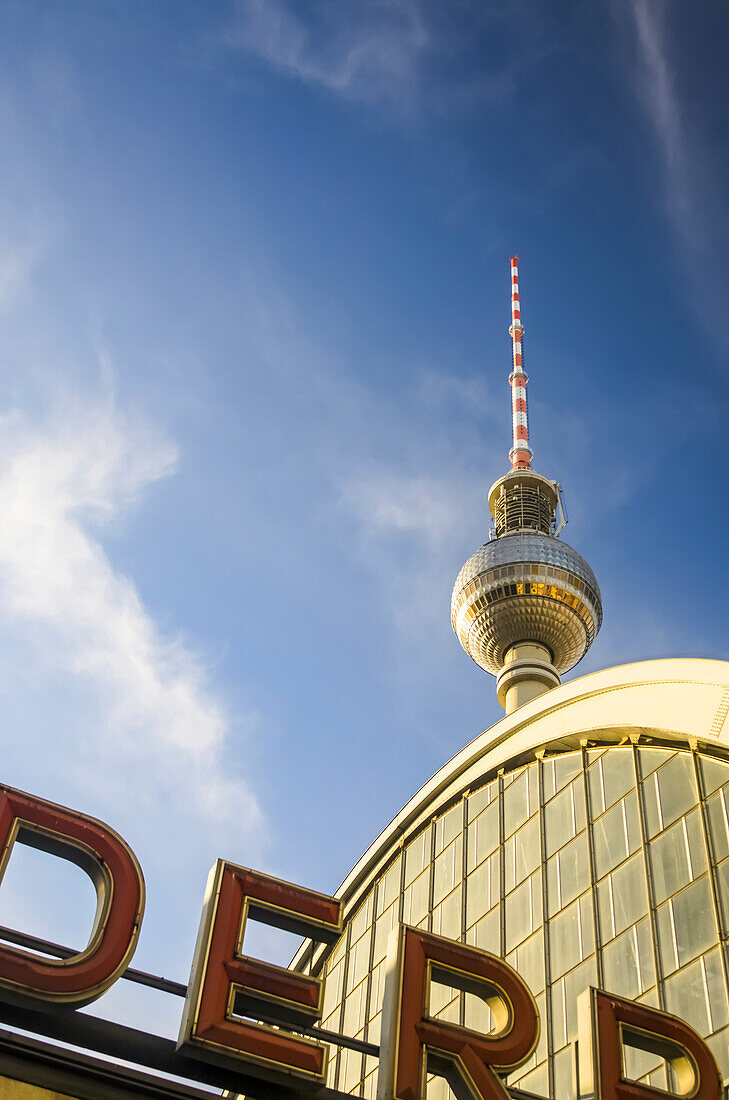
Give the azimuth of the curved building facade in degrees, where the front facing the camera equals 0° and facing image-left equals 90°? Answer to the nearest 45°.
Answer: approximately 45°
